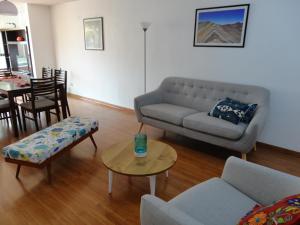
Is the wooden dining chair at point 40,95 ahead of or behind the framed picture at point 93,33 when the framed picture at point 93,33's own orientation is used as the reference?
ahead

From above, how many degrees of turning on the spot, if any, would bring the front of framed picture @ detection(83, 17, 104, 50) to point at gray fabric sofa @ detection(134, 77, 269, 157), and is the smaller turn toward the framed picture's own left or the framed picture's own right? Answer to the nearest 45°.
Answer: approximately 90° to the framed picture's own left

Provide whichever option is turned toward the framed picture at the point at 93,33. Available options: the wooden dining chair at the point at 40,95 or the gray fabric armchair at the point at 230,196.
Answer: the gray fabric armchair

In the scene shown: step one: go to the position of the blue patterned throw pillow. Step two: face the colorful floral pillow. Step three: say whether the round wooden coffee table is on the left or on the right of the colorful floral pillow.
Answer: right

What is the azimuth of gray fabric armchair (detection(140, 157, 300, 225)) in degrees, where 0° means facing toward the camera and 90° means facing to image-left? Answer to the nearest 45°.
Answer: approximately 135°

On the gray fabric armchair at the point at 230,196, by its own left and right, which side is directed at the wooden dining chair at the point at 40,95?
front

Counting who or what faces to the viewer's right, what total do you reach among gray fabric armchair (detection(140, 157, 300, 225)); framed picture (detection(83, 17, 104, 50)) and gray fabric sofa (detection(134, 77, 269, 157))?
0

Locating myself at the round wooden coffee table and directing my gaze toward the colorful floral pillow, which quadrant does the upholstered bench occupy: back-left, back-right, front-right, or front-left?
back-right

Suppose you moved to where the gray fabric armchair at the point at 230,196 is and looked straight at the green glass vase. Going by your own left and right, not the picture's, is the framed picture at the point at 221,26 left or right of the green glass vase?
right

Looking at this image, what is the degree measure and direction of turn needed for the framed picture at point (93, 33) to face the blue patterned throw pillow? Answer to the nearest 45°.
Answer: approximately 90° to its left

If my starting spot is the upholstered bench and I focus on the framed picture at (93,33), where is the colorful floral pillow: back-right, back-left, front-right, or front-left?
back-right

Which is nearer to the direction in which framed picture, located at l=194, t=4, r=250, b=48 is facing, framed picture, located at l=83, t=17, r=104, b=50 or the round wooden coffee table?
the round wooden coffee table

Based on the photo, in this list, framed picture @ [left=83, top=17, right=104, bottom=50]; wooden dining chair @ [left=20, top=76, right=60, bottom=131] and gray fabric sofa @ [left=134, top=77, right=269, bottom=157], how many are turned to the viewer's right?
0
